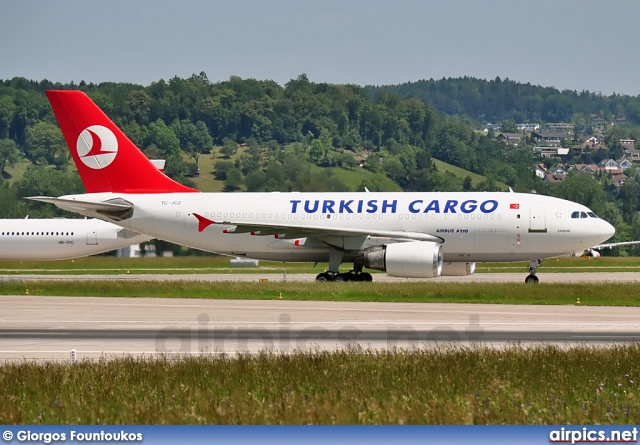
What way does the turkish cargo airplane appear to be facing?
to the viewer's right
